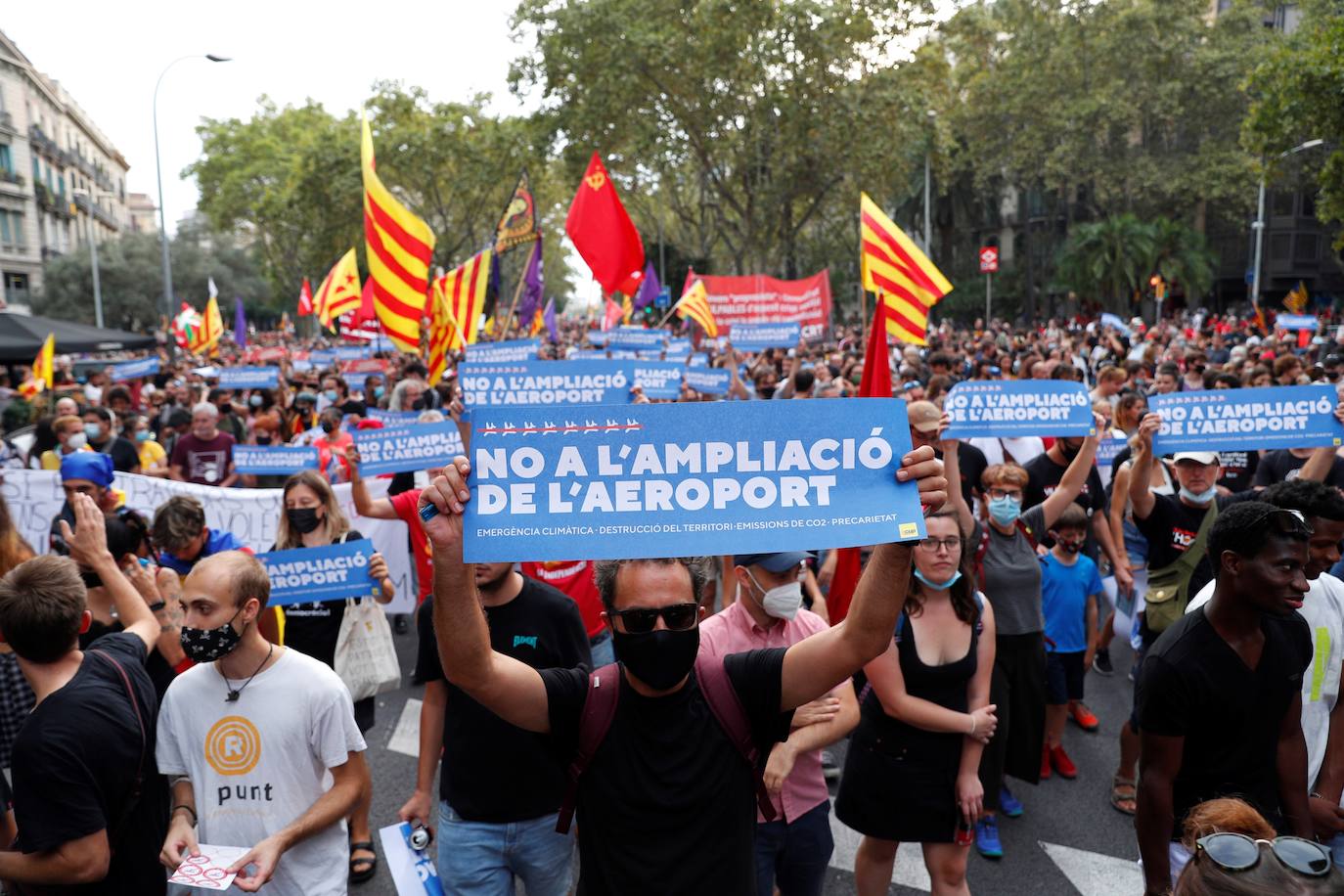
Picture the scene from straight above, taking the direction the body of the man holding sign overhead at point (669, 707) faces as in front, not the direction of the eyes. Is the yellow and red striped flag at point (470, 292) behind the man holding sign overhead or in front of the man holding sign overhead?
behind

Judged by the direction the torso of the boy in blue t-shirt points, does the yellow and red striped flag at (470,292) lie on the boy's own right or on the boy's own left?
on the boy's own right

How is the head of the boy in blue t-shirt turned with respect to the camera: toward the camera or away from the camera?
toward the camera

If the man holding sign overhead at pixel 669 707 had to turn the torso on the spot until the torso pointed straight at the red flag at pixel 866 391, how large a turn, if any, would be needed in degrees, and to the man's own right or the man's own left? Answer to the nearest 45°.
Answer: approximately 180°

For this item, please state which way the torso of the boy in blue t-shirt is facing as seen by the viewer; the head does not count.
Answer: toward the camera

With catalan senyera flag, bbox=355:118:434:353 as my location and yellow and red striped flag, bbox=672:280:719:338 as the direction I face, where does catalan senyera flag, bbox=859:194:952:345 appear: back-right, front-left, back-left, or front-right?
front-right

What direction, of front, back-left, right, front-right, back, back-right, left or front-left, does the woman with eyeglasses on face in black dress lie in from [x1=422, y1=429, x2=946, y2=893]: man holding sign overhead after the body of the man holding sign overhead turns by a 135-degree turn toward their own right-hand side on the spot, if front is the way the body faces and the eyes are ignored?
right

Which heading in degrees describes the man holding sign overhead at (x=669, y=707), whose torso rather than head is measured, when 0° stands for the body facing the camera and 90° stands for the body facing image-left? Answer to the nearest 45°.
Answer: approximately 0°

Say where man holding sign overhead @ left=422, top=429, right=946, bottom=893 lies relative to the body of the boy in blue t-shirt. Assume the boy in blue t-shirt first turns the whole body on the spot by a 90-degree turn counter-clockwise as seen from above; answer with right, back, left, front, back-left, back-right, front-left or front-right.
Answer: right

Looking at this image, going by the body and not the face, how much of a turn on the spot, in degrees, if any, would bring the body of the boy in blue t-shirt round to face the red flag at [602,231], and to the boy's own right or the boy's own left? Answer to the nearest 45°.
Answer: approximately 135° to the boy's own right
